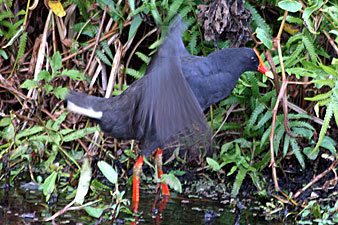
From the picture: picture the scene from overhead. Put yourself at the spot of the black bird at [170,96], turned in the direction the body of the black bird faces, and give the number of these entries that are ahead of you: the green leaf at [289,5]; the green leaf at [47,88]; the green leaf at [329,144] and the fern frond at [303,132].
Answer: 3

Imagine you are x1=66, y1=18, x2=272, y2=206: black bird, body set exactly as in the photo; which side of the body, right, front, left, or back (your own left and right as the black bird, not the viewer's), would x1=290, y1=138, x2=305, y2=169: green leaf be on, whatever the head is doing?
front

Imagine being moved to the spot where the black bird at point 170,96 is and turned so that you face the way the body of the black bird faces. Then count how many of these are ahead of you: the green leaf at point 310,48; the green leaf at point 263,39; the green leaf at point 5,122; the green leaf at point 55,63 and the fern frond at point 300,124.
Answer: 3

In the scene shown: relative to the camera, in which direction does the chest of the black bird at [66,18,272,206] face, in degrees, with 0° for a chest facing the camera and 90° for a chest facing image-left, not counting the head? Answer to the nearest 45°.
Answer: approximately 270°

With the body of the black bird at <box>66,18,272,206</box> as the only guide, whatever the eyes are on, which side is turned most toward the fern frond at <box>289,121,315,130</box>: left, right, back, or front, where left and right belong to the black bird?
front

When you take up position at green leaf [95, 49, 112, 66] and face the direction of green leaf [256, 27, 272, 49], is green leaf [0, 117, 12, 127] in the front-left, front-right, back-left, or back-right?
back-right

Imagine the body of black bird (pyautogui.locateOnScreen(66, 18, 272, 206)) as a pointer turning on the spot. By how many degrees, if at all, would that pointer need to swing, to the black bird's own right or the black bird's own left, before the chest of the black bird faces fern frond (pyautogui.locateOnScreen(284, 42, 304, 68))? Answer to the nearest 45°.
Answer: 0° — it already faces it

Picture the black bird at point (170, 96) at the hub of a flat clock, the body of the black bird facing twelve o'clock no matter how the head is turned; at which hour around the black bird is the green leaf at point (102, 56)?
The green leaf is roughly at 8 o'clock from the black bird.

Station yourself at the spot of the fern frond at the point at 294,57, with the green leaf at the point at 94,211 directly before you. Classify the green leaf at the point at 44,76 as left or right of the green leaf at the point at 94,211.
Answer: right

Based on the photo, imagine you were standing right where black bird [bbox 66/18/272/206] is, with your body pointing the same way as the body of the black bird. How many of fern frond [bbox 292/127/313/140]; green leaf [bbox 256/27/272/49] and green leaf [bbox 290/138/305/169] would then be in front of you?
3

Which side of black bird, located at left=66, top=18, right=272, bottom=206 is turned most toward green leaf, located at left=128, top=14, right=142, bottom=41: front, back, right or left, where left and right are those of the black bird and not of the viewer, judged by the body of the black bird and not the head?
left

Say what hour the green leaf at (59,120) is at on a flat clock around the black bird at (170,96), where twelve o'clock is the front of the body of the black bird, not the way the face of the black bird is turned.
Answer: The green leaf is roughly at 7 o'clock from the black bird.

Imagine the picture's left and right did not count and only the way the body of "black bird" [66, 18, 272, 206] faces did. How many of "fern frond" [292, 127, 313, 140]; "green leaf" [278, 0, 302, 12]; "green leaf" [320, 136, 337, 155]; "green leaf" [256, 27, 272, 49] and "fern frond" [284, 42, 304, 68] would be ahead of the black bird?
5

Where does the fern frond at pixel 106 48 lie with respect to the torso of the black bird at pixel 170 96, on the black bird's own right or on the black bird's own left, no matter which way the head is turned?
on the black bird's own left

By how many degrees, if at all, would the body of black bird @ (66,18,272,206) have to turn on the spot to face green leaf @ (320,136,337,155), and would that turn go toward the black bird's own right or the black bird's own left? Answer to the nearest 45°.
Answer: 0° — it already faces it
